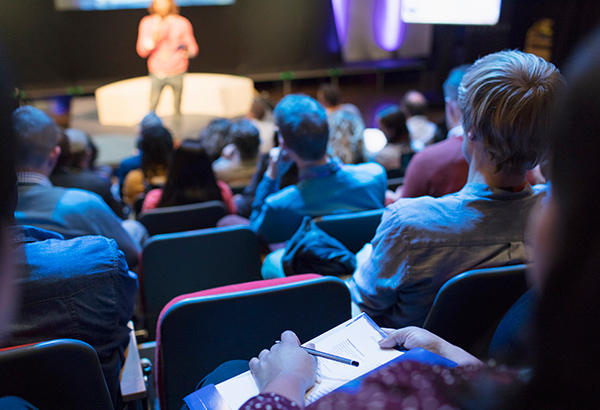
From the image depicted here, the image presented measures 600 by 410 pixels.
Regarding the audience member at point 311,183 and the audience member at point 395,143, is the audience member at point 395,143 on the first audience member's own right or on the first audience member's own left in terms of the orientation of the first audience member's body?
on the first audience member's own right

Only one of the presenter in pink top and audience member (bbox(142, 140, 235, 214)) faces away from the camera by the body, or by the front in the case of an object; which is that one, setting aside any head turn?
the audience member

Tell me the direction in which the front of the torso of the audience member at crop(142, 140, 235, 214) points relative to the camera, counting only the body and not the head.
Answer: away from the camera

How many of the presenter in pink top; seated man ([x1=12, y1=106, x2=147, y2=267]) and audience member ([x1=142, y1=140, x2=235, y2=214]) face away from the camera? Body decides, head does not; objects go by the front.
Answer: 2

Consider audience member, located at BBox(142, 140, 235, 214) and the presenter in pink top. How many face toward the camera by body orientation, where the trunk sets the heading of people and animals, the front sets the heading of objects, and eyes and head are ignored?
1

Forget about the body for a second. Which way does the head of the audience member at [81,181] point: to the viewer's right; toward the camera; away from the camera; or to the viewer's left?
away from the camera

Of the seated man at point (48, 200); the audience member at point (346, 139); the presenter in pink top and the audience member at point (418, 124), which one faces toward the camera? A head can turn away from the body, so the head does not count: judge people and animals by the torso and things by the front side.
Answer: the presenter in pink top

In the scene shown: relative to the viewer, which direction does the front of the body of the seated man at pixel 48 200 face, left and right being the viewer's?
facing away from the viewer

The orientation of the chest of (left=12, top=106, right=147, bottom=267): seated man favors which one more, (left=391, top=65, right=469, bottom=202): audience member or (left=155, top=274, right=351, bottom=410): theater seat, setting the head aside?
the audience member

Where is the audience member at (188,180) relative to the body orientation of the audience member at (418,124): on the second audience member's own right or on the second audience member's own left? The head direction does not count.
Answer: on the second audience member's own left

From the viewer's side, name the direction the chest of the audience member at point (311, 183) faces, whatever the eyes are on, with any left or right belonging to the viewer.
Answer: facing away from the viewer and to the left of the viewer

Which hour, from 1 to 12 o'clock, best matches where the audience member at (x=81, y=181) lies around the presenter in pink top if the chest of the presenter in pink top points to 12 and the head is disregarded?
The audience member is roughly at 12 o'clock from the presenter in pink top.

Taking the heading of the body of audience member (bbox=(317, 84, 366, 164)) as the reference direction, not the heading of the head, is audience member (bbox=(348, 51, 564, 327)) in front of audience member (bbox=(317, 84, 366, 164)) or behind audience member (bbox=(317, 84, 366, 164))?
behind

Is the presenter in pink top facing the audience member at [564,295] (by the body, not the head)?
yes

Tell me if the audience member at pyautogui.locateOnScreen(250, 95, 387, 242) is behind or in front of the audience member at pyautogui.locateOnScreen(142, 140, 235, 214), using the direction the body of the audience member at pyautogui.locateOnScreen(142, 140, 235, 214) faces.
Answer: behind

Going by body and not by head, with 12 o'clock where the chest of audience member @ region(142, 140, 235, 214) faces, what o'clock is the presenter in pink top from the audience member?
The presenter in pink top is roughly at 12 o'clock from the audience member.

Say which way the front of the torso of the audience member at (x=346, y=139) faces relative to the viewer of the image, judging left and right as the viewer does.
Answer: facing away from the viewer and to the left of the viewer

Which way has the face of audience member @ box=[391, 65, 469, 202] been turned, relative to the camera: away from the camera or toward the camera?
away from the camera

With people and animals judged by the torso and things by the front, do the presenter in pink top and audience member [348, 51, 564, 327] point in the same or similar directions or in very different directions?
very different directions

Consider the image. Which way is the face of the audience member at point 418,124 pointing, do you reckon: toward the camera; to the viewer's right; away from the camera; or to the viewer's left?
away from the camera
